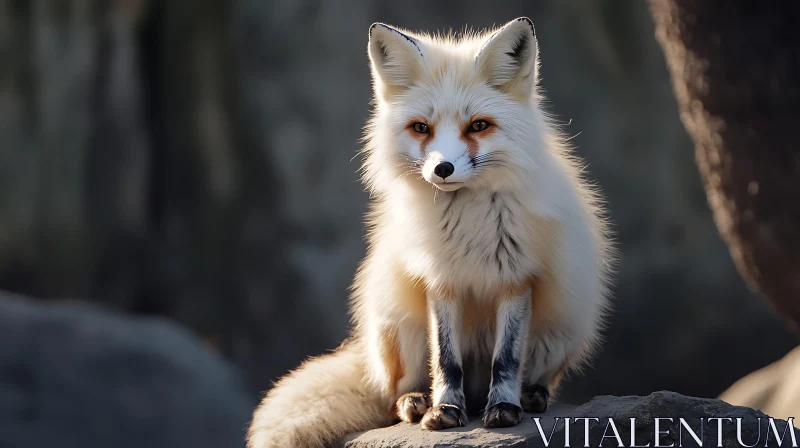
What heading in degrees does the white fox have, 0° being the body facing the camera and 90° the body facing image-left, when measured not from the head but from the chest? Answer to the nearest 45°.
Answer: approximately 0°

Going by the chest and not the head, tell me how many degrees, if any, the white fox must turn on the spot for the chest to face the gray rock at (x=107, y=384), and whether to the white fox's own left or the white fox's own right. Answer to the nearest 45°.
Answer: approximately 135° to the white fox's own right
